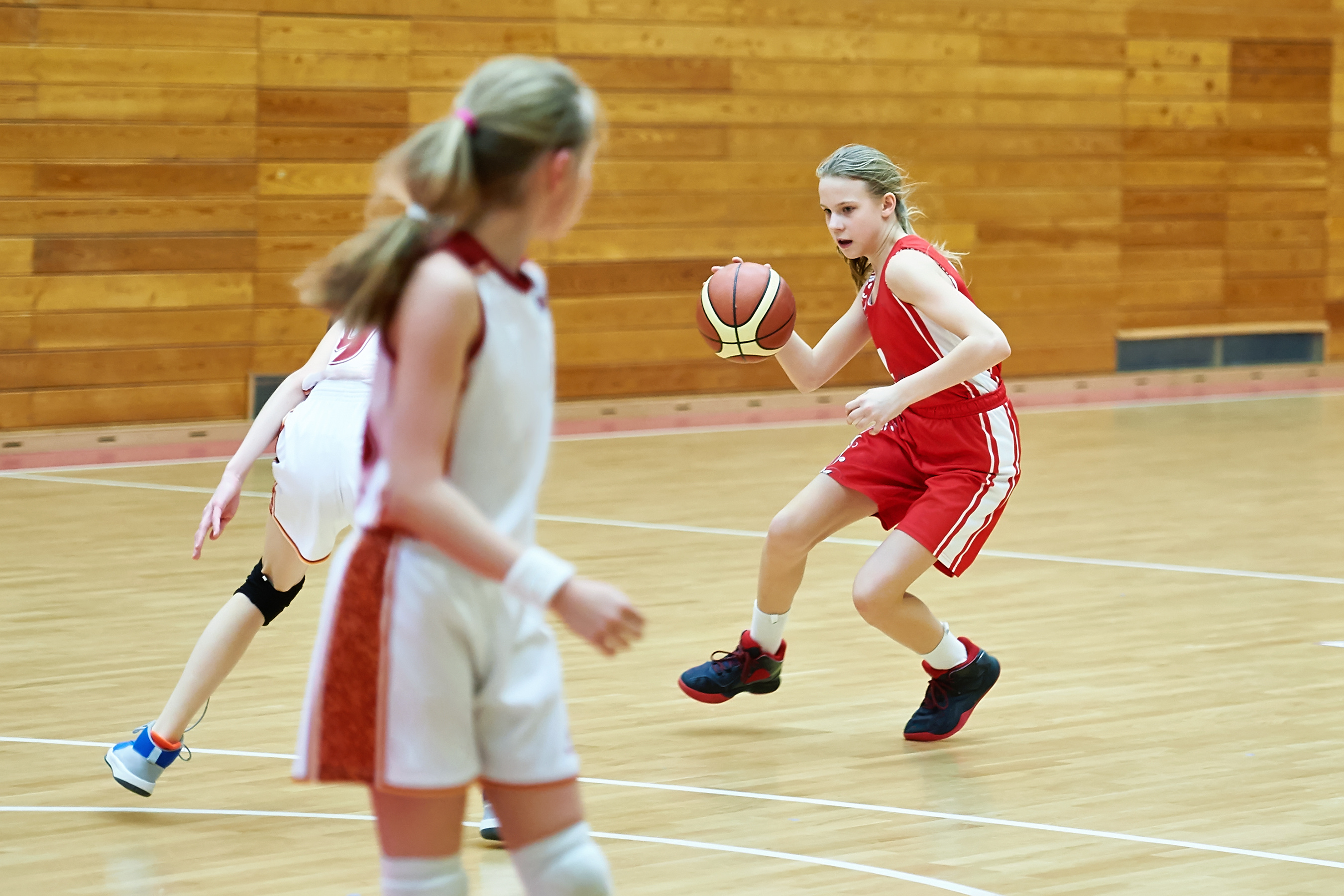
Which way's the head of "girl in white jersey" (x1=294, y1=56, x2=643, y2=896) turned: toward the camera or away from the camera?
away from the camera

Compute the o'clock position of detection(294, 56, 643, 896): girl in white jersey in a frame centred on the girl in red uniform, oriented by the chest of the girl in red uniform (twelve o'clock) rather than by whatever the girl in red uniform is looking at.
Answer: The girl in white jersey is roughly at 11 o'clock from the girl in red uniform.
